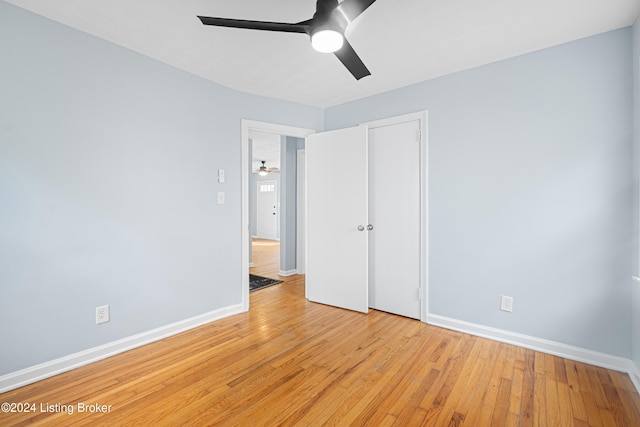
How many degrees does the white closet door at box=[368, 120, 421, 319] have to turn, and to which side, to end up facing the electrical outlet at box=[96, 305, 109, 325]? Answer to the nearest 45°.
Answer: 0° — it already faces it

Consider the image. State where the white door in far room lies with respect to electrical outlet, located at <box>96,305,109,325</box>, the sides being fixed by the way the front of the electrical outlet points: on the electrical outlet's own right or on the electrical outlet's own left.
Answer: on the electrical outlet's own left

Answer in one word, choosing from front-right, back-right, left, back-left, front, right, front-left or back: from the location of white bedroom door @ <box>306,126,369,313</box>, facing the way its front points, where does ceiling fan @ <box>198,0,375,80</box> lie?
front-left

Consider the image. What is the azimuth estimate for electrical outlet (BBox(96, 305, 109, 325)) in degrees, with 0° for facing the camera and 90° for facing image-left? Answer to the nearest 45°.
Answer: approximately 315°

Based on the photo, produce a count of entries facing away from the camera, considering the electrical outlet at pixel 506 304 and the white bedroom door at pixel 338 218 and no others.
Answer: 0

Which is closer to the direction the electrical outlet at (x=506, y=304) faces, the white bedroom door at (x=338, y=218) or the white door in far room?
the white bedroom door

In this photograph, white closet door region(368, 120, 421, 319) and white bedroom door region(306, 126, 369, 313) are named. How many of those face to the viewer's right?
0

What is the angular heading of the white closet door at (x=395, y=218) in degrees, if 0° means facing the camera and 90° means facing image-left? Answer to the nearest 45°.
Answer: approximately 45°

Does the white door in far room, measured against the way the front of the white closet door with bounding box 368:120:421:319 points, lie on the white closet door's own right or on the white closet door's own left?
on the white closet door's own right
